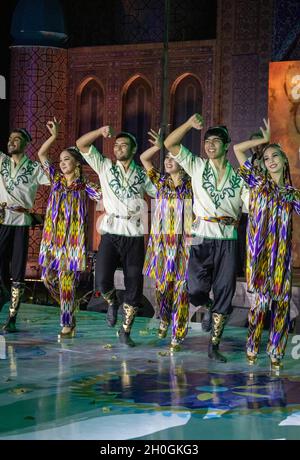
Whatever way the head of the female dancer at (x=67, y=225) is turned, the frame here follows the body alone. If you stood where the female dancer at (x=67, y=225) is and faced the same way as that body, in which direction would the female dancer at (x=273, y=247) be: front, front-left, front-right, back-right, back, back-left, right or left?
front-left

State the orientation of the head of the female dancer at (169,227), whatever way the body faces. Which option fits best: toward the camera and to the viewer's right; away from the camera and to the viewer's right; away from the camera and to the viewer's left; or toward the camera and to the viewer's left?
toward the camera and to the viewer's left

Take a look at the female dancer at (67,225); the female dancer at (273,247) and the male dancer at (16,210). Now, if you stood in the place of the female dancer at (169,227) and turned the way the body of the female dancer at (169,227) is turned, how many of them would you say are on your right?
2

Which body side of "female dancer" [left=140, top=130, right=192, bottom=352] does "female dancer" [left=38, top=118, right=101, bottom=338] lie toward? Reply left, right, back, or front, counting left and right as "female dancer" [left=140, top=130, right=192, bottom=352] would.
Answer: right

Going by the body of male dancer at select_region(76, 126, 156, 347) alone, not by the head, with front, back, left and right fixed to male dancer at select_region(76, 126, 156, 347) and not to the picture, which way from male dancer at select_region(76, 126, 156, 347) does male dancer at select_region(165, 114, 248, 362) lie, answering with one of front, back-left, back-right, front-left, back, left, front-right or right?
front-left

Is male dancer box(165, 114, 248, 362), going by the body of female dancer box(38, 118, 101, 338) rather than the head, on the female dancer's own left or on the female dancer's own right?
on the female dancer's own left
